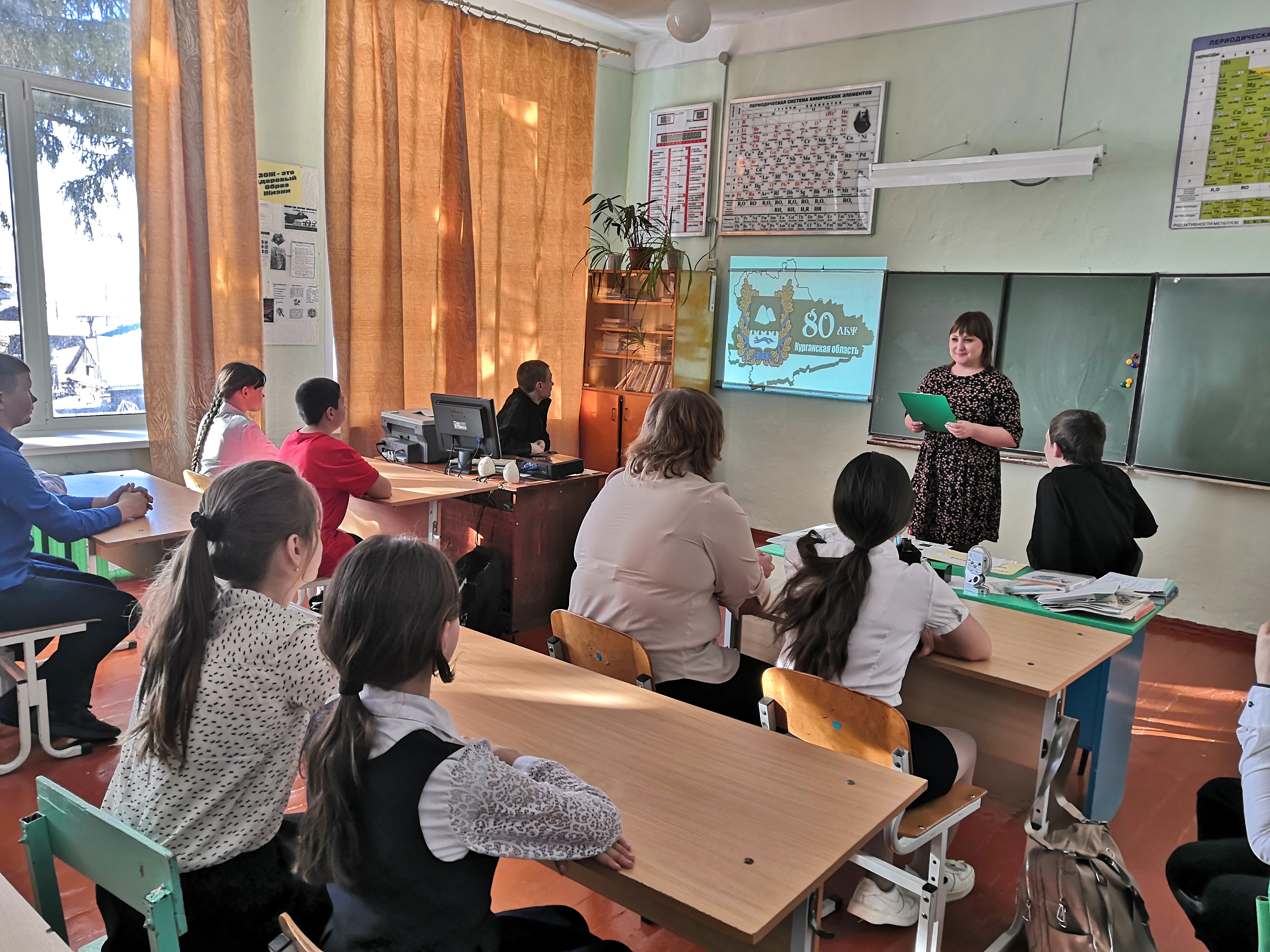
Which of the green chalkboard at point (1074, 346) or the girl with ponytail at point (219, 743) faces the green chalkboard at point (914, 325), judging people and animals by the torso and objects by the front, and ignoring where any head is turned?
the girl with ponytail

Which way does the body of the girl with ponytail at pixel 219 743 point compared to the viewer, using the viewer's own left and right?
facing away from the viewer and to the right of the viewer

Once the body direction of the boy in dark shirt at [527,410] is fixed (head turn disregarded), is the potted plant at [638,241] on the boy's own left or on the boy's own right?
on the boy's own left

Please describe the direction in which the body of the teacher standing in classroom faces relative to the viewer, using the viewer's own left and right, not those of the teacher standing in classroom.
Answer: facing the viewer and to the left of the viewer

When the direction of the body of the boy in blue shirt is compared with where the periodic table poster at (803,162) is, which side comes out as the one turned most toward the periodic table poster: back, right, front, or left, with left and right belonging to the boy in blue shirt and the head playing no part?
front

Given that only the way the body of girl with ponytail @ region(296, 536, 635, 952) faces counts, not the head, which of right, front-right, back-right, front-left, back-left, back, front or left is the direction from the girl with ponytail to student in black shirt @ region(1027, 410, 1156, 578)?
front

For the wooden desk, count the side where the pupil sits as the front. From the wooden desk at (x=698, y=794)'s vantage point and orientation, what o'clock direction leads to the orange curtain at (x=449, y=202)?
The orange curtain is roughly at 4 o'clock from the wooden desk.

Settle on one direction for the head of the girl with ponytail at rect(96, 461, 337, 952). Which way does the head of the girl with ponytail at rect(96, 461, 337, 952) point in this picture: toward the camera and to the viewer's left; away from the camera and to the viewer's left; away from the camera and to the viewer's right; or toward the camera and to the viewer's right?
away from the camera and to the viewer's right

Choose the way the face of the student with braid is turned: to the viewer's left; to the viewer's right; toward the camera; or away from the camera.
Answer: to the viewer's right

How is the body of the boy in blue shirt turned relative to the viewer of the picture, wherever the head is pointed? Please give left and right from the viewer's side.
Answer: facing to the right of the viewer

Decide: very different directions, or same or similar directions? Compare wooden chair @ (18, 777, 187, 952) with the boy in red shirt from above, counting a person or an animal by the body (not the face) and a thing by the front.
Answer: same or similar directions

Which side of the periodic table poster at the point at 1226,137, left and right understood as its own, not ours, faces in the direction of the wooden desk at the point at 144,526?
front

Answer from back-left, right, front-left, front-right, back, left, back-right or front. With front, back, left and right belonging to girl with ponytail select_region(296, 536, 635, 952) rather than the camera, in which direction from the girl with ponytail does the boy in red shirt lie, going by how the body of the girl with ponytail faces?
front-left

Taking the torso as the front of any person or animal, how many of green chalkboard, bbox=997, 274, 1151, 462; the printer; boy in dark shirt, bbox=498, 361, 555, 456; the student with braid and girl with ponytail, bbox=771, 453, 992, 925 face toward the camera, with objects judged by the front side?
1

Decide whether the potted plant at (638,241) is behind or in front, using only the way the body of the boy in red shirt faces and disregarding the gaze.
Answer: in front

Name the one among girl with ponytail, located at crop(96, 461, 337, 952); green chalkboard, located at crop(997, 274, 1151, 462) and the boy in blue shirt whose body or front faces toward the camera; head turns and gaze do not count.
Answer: the green chalkboard

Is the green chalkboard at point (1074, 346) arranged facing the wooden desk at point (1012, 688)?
yes

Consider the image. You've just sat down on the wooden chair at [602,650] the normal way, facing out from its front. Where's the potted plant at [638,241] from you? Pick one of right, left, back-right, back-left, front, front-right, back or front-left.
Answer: front-left
